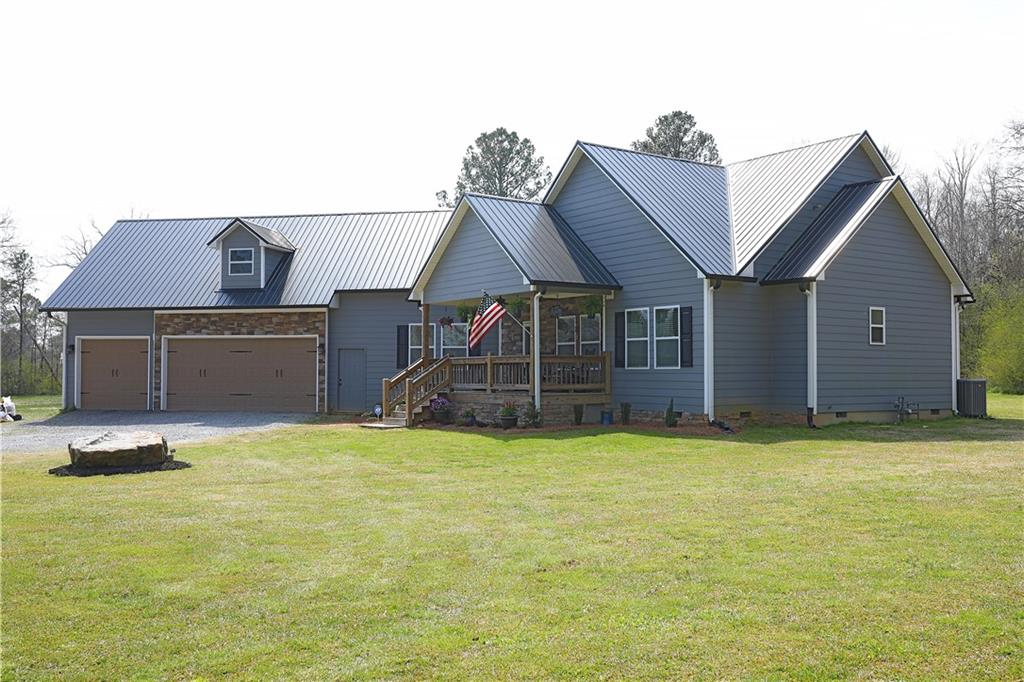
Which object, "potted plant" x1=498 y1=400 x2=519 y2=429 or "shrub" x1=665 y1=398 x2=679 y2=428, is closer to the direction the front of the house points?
the potted plant

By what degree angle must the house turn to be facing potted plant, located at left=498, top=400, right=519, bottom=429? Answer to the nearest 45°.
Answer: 0° — it already faces it

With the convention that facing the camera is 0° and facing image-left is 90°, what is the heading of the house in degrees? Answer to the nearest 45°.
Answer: approximately 45°

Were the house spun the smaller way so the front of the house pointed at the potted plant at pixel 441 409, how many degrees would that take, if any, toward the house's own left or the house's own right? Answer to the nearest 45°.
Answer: approximately 45° to the house's own right

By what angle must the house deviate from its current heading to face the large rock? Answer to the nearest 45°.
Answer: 0° — it already faces it

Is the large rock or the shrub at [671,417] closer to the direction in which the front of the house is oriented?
the large rock
